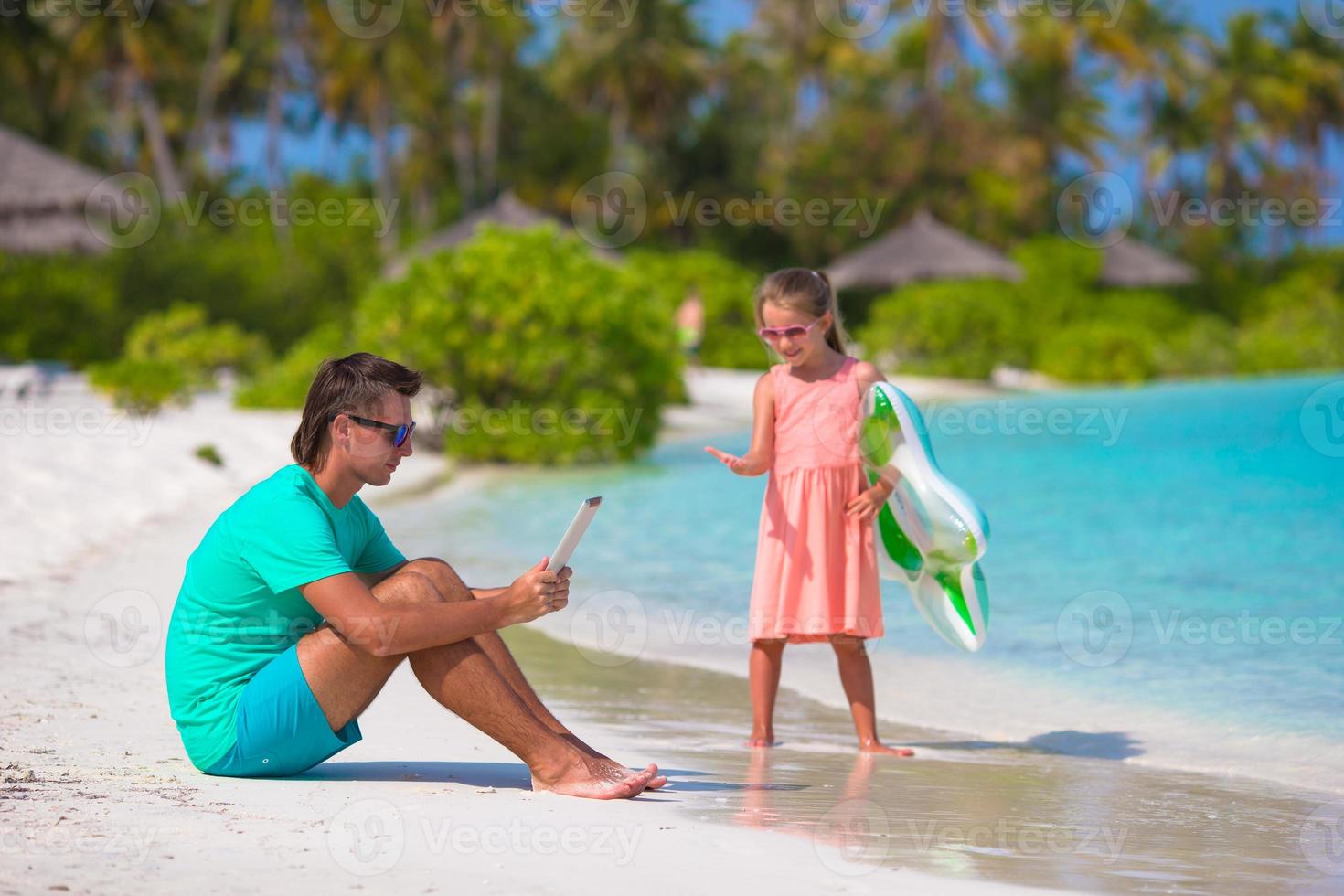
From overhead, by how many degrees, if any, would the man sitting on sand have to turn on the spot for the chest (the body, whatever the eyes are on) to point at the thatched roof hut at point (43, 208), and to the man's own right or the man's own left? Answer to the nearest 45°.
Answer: approximately 90° to the man's own left

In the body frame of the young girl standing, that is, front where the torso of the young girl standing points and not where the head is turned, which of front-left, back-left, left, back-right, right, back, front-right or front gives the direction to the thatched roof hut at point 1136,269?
back

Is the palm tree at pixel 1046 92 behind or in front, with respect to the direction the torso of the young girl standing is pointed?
behind

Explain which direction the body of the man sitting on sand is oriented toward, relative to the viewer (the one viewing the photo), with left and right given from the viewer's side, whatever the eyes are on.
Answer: facing to the right of the viewer

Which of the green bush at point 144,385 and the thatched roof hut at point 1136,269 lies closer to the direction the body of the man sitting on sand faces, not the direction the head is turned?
the thatched roof hut

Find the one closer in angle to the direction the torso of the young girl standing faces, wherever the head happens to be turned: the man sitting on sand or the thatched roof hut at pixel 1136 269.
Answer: the man sitting on sand

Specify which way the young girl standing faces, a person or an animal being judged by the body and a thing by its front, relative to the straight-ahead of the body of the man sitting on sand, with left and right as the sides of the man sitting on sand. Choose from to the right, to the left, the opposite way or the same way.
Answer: to the right

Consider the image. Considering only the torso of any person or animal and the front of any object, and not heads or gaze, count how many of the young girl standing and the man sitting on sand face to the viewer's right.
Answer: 1

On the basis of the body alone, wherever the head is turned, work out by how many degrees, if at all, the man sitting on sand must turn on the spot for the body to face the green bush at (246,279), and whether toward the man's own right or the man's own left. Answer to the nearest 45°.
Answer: approximately 90° to the man's own left

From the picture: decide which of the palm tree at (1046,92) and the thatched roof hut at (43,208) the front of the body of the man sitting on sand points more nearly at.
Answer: the palm tree

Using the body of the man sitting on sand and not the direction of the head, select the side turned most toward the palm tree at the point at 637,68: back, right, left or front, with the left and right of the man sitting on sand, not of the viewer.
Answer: left

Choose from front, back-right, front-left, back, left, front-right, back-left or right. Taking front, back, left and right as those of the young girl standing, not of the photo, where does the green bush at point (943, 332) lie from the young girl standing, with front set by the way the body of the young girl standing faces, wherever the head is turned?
back

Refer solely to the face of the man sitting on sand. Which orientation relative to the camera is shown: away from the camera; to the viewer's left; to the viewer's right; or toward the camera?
to the viewer's right

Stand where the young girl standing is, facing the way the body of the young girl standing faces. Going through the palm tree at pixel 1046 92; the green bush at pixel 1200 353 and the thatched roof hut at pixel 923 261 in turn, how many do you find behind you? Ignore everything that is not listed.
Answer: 3

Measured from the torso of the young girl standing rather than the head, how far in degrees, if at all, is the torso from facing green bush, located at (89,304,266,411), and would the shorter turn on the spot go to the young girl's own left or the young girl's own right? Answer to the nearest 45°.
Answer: approximately 135° to the young girl's own right
